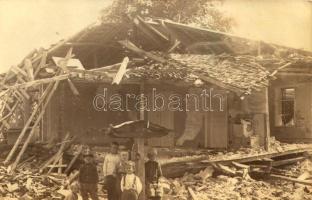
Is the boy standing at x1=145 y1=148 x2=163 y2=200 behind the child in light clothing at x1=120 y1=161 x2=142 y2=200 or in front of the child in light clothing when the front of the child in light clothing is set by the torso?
behind

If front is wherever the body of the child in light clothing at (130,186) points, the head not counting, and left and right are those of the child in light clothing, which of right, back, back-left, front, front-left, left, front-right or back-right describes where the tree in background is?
back

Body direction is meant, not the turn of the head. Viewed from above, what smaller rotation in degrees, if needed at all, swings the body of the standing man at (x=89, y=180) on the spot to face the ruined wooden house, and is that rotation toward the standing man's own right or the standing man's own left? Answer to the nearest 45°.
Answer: approximately 135° to the standing man's own left

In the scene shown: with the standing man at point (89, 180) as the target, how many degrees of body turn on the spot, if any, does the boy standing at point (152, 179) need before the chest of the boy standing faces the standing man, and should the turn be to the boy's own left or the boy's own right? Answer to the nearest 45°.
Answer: approximately 90° to the boy's own right

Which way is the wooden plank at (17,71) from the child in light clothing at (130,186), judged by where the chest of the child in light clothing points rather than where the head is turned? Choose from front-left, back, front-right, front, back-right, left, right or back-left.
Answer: back-right

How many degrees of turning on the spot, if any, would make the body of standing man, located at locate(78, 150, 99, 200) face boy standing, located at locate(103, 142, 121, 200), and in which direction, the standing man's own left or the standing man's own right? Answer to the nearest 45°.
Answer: approximately 45° to the standing man's own left
